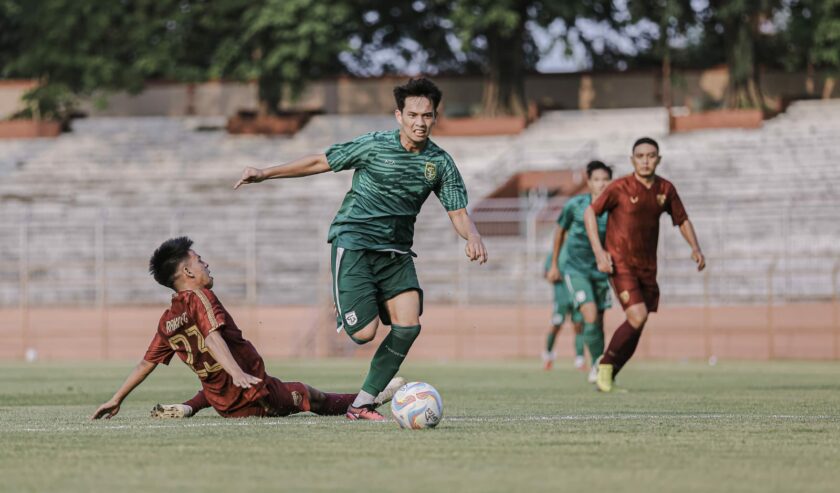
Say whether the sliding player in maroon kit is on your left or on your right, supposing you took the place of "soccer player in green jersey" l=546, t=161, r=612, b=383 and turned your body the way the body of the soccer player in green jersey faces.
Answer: on your right

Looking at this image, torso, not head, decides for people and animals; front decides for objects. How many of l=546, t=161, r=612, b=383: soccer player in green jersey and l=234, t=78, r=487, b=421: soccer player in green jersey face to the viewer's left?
0

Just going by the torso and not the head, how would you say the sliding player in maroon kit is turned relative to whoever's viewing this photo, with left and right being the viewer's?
facing away from the viewer and to the right of the viewer

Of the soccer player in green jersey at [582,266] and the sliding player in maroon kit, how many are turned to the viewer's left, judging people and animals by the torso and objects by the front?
0

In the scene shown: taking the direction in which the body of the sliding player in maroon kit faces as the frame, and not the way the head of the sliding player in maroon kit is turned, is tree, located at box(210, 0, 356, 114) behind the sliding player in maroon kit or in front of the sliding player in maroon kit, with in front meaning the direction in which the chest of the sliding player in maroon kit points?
in front

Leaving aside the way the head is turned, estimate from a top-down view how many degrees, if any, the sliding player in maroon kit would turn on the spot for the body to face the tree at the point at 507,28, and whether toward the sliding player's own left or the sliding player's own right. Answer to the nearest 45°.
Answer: approximately 45° to the sliding player's own left
